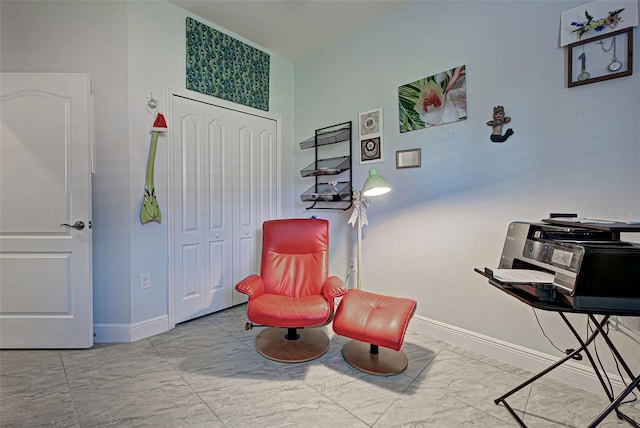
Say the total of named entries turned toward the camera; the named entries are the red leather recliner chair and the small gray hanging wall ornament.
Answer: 2

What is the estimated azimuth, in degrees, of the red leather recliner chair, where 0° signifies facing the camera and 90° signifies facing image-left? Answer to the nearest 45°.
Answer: approximately 0°

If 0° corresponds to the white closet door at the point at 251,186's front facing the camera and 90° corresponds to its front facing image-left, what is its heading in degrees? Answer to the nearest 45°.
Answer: approximately 315°

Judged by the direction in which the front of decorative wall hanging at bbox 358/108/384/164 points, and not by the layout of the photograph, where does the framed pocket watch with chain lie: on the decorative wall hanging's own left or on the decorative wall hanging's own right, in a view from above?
on the decorative wall hanging's own left

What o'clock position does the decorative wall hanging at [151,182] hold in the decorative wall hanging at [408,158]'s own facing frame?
the decorative wall hanging at [151,182] is roughly at 1 o'clock from the decorative wall hanging at [408,158].

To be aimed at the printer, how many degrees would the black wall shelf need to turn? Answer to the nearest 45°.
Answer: approximately 90° to its left

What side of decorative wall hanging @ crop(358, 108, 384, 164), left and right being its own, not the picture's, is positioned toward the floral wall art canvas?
left

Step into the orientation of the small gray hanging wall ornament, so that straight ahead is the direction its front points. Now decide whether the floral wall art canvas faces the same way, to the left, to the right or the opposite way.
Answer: to the right

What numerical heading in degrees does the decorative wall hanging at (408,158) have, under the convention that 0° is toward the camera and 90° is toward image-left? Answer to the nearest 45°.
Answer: approximately 45°
